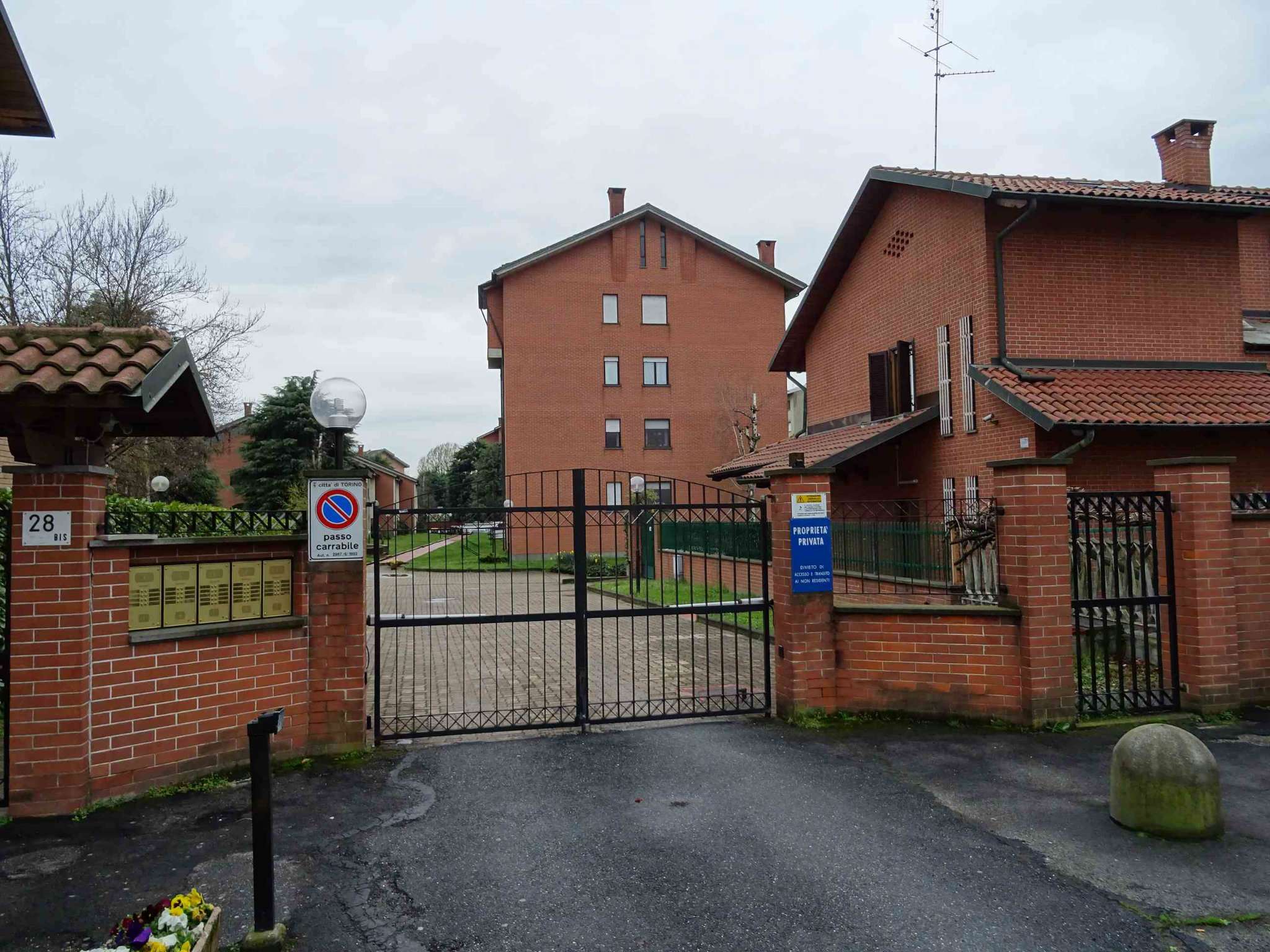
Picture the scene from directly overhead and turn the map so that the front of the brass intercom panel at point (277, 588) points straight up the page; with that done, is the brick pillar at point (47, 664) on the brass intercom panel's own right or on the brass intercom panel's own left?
on the brass intercom panel's own right

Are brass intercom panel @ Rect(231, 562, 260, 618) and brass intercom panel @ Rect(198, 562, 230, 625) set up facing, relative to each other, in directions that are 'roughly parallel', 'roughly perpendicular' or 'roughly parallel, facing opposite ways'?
roughly parallel

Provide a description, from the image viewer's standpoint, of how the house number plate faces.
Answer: facing the viewer

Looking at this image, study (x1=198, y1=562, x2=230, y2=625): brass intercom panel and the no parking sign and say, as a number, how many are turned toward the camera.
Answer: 2

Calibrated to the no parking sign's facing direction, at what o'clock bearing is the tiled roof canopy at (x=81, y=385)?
The tiled roof canopy is roughly at 2 o'clock from the no parking sign.

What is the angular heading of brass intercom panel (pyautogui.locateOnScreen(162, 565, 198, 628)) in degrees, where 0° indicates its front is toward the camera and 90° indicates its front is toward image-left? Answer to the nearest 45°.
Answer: approximately 0°

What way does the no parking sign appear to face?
toward the camera

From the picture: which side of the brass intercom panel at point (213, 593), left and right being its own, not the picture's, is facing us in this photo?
front

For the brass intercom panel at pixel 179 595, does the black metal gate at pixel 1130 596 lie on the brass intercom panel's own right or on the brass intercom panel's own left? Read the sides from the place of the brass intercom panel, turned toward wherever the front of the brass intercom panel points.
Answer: on the brass intercom panel's own left
